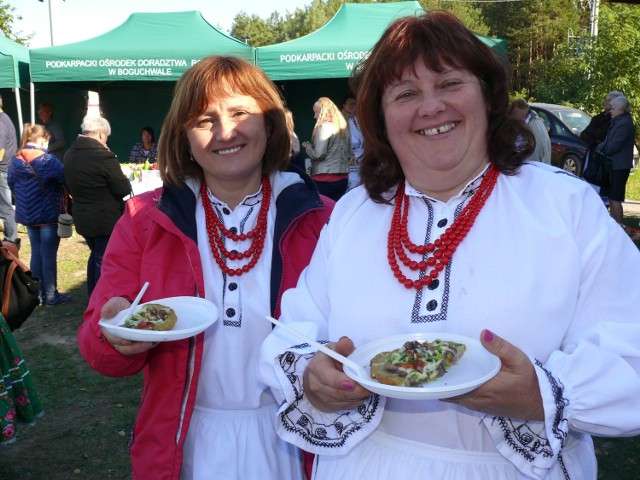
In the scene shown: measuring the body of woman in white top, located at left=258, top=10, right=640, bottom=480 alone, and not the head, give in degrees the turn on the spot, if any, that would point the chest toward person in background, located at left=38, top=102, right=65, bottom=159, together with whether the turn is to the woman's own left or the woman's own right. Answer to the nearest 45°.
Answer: approximately 135° to the woman's own right

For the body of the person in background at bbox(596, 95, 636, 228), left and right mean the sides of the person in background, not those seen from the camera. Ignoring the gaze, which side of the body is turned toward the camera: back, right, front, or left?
left

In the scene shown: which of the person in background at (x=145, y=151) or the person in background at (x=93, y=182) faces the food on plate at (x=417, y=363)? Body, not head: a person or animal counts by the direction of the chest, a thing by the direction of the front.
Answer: the person in background at (x=145, y=151)

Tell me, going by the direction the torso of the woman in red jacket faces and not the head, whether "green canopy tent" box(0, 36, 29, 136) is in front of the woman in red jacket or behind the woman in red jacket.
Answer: behind

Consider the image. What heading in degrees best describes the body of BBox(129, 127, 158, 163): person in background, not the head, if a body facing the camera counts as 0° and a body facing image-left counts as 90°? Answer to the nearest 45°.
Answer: approximately 0°

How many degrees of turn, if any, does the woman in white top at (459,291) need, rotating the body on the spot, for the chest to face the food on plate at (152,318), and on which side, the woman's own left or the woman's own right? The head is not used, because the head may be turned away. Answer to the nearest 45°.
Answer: approximately 90° to the woman's own right

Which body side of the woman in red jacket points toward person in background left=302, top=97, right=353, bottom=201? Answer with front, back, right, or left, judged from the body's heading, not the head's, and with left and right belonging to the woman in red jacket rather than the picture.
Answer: back

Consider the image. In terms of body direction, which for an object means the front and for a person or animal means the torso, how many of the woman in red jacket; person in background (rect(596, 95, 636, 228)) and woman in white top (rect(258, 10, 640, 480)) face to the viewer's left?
1

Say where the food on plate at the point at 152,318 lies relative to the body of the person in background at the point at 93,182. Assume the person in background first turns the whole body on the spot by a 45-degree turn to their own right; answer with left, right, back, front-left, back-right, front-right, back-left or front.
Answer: right

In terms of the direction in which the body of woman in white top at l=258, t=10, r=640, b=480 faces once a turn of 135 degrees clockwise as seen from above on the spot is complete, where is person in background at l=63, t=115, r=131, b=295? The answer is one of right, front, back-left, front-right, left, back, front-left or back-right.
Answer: front

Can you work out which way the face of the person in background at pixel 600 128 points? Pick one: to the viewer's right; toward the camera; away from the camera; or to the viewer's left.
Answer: to the viewer's left
